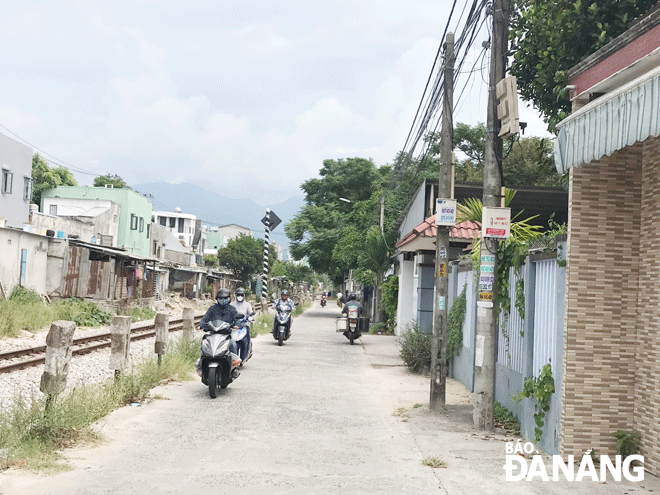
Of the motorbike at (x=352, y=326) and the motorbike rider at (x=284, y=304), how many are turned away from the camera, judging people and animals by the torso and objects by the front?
1

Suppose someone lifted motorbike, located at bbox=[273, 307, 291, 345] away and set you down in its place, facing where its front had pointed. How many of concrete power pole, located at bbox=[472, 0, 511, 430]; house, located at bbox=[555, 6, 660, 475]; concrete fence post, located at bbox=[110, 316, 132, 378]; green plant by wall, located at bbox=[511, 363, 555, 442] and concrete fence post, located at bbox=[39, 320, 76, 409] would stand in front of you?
5

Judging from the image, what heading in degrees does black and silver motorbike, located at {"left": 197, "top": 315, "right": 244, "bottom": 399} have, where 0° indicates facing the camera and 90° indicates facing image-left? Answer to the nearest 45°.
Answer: approximately 0°

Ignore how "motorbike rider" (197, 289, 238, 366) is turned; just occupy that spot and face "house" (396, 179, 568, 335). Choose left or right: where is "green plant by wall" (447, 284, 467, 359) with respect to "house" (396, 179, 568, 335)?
right

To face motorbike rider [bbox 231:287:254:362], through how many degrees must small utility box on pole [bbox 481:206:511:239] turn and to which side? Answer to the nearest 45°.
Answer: approximately 135° to its right

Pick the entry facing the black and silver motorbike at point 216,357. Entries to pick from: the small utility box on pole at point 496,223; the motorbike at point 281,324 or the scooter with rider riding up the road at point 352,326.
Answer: the motorbike

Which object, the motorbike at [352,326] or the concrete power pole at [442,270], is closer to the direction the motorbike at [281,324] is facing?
the concrete power pole

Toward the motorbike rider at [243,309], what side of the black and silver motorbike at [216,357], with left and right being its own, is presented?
back

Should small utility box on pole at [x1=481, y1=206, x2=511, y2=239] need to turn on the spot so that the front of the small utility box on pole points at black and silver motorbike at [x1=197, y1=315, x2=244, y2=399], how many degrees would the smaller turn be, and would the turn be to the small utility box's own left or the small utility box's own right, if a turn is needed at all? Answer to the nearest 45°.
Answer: approximately 90° to the small utility box's own right

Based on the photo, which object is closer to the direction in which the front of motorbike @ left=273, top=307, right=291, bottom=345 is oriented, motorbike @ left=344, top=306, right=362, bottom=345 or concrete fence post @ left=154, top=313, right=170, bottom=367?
the concrete fence post

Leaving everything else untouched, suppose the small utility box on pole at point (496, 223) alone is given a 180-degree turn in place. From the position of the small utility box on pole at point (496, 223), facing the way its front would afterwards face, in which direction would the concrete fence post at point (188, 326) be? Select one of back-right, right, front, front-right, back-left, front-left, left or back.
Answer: front-left
